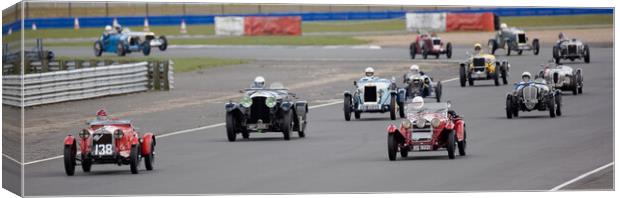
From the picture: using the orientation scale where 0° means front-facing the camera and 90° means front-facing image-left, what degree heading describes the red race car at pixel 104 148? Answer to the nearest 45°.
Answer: approximately 0°

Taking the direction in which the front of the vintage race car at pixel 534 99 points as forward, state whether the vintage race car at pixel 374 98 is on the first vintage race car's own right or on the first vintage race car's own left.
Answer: on the first vintage race car's own right

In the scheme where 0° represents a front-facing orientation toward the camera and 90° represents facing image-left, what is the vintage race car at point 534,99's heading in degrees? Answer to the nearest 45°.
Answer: approximately 0°

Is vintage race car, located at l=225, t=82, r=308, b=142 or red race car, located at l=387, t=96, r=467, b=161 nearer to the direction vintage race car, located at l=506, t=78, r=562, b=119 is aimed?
the red race car

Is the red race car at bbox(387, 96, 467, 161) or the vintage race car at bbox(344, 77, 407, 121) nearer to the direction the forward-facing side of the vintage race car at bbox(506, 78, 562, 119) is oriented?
the red race car
